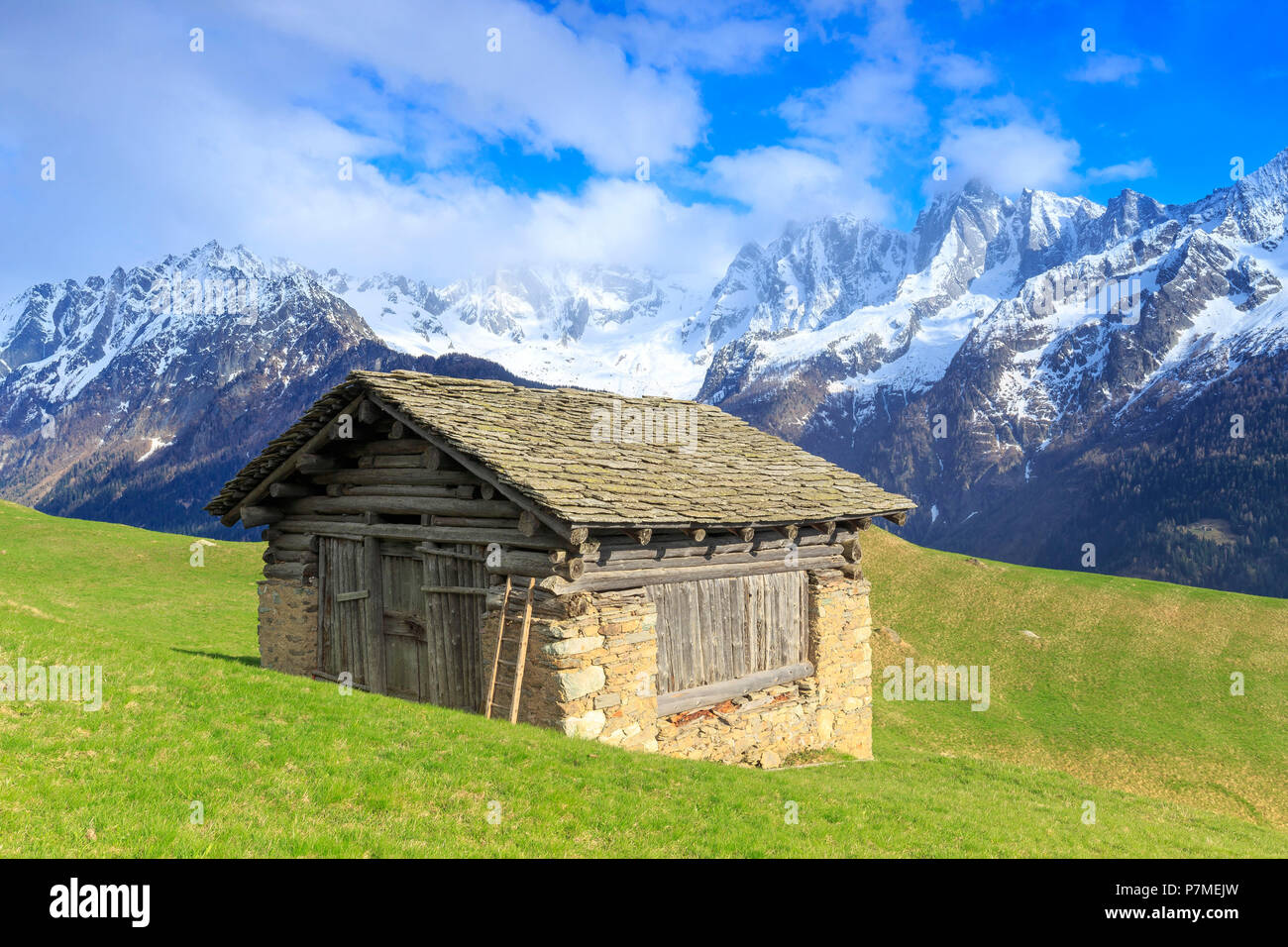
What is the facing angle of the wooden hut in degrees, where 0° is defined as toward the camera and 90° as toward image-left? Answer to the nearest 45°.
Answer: approximately 45°
